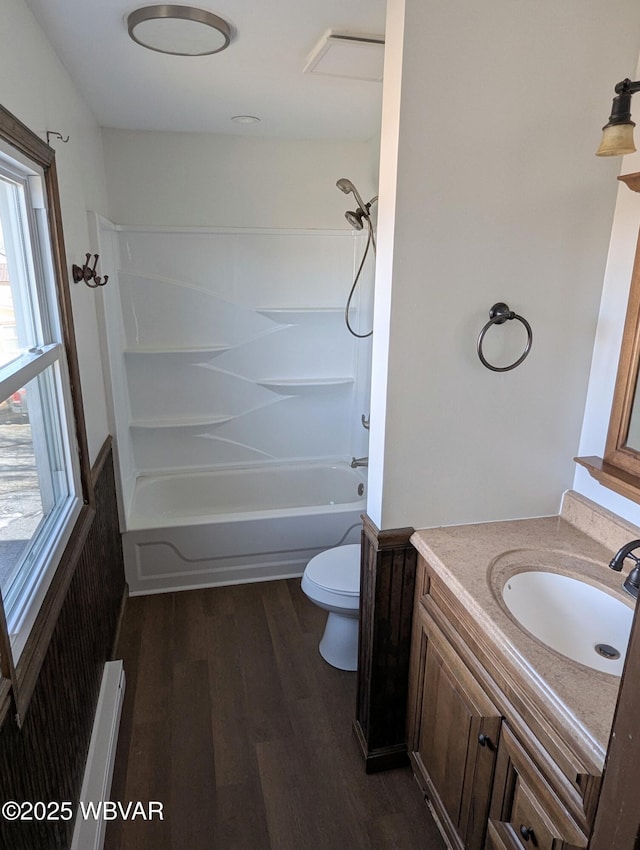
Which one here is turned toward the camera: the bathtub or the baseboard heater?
the bathtub

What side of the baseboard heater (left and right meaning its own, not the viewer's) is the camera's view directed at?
right

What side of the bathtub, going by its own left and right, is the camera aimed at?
front

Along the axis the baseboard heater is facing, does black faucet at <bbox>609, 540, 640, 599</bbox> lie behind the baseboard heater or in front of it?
in front

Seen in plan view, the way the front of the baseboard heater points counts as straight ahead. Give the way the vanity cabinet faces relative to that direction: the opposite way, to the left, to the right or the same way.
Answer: the opposite way

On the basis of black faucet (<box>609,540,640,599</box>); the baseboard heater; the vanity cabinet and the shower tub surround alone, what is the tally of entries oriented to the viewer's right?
1

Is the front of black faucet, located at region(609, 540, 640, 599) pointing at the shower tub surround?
no

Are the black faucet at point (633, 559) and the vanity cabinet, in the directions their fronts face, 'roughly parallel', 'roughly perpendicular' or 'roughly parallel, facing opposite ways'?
roughly parallel

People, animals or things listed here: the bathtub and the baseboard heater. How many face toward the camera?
1

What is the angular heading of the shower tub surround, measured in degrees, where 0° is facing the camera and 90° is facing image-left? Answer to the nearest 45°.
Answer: approximately 0°

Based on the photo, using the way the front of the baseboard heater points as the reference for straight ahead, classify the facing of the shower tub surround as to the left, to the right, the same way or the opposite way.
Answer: to the right

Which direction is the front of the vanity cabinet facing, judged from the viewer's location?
facing the viewer and to the left of the viewer

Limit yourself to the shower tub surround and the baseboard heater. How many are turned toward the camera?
1

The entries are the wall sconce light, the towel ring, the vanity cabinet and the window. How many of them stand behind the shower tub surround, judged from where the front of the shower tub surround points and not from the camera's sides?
0

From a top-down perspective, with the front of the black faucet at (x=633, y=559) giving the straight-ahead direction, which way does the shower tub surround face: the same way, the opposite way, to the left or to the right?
to the left

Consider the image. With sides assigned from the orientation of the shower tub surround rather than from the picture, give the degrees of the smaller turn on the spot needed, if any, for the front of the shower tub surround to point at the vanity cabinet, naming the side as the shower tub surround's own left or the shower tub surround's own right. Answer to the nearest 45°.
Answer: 0° — it already faces it

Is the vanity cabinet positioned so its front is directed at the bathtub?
no

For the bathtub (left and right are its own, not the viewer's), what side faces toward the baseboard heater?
front
